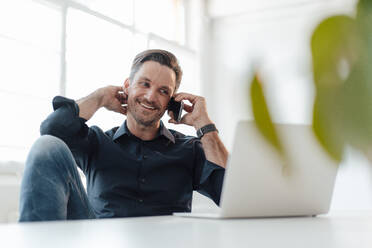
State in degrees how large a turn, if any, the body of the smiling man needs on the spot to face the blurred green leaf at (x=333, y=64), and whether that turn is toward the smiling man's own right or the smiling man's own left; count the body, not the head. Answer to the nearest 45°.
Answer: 0° — they already face it

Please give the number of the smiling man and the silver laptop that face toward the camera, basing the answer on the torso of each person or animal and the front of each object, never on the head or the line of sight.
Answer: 1

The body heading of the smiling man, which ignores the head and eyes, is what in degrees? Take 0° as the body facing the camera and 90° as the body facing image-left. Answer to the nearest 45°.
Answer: approximately 0°

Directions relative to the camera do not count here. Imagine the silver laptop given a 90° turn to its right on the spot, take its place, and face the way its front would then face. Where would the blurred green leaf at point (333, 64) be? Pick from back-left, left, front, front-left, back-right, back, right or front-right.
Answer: back-right

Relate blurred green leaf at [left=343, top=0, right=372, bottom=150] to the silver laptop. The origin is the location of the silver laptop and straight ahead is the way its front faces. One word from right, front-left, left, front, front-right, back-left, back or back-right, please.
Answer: back-left

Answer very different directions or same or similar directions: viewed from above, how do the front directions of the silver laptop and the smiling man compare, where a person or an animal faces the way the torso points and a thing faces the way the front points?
very different directions

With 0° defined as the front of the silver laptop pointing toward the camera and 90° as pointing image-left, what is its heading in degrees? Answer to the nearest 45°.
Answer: approximately 135°
